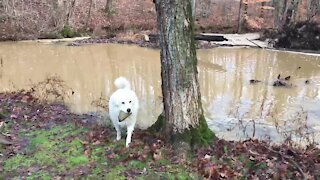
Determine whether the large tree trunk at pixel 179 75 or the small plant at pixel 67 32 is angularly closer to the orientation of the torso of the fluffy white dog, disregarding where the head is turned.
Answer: the large tree trunk

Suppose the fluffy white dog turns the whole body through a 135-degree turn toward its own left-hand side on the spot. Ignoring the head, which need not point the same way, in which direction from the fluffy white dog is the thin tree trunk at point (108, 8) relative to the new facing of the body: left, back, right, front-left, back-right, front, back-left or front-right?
front-left

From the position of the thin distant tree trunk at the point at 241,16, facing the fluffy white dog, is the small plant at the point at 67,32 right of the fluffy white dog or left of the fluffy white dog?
right

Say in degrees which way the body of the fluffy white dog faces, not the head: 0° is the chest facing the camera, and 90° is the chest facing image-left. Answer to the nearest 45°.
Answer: approximately 0°

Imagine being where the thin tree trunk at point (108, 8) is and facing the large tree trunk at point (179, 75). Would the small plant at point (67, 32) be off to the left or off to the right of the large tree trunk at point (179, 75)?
right

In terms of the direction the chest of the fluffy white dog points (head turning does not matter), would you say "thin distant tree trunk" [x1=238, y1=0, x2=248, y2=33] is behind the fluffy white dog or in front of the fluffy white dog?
behind

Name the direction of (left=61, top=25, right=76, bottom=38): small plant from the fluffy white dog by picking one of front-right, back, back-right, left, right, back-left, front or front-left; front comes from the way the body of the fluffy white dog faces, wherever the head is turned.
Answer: back
